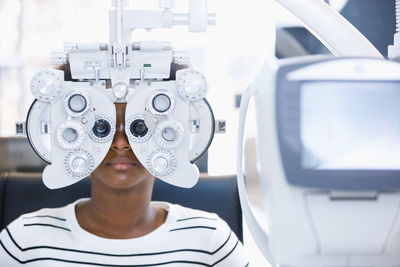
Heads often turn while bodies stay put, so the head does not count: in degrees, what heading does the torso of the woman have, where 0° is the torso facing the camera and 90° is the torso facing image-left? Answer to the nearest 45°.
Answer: approximately 0°

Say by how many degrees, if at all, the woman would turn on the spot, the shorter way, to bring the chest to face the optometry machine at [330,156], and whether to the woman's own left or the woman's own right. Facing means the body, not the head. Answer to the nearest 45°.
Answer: approximately 45° to the woman's own left
